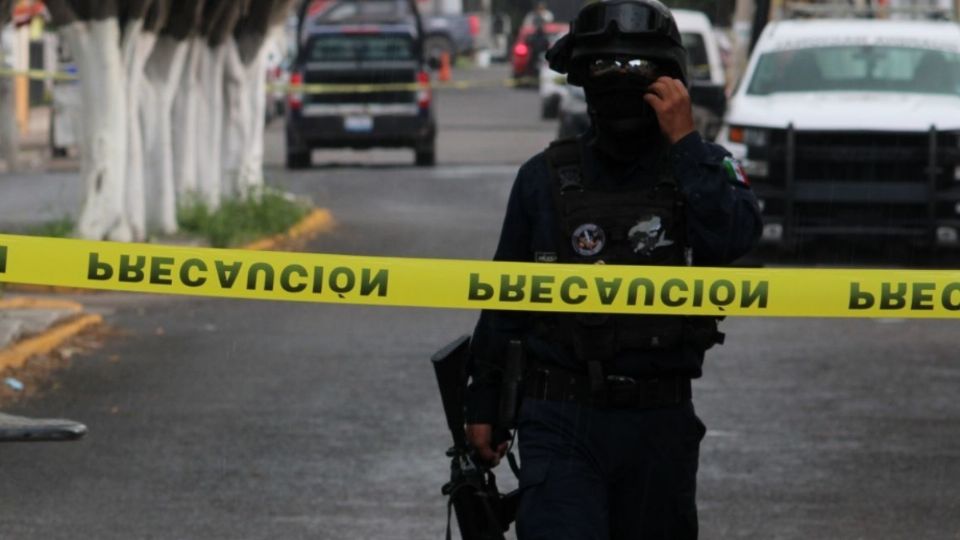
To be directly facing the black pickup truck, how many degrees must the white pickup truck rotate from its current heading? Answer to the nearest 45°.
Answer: approximately 135° to its right

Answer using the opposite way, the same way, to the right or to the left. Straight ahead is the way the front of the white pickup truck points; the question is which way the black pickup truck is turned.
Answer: the opposite way

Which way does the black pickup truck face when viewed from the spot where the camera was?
facing away from the viewer

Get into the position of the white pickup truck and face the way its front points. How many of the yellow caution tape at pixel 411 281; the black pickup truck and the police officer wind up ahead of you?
2

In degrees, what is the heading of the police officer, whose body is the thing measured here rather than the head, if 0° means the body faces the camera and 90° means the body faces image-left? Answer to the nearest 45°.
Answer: approximately 0°

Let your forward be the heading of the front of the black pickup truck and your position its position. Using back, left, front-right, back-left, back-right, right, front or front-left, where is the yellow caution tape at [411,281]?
back

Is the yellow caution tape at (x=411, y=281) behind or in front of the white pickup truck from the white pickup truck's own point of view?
in front

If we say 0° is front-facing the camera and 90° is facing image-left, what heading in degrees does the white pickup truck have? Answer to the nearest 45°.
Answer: approximately 0°

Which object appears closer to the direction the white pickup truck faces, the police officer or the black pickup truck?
the police officer

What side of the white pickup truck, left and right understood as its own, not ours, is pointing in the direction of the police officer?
front

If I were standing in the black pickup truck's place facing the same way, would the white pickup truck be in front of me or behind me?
behind

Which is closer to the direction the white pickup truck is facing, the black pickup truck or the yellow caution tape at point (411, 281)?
the yellow caution tape

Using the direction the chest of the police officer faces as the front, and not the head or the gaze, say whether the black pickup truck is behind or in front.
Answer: behind
